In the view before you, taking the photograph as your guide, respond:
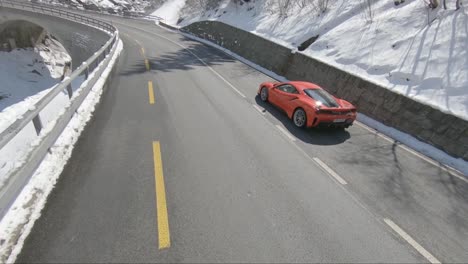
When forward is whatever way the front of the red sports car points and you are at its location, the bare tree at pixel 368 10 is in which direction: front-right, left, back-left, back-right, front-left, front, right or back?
front-right

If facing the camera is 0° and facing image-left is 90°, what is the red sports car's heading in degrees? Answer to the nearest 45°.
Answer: approximately 135°

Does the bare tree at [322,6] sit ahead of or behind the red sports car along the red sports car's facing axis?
ahead
